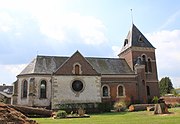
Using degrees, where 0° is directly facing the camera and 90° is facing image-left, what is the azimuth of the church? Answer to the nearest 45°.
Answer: approximately 270°
